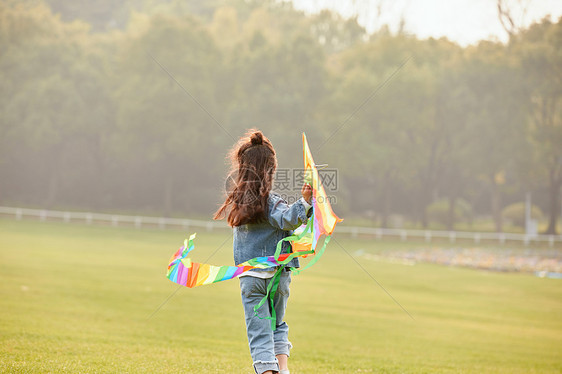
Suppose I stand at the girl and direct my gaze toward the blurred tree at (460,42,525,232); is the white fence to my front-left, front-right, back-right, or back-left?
front-left

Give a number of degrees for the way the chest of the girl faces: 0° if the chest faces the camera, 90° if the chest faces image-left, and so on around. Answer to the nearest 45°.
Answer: approximately 225°

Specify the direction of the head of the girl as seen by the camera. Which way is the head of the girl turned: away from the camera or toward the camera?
away from the camera

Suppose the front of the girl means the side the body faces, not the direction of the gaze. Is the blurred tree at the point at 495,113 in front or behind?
in front

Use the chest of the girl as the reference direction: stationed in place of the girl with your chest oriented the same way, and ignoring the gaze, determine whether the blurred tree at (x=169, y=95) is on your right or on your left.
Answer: on your left

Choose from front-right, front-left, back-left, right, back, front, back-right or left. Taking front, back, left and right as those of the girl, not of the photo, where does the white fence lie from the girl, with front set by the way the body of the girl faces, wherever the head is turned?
front-left

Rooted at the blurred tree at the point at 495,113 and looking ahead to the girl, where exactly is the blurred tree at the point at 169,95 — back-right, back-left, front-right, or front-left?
front-right
